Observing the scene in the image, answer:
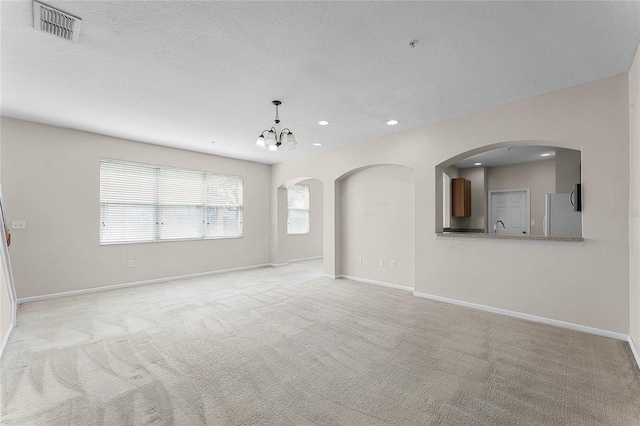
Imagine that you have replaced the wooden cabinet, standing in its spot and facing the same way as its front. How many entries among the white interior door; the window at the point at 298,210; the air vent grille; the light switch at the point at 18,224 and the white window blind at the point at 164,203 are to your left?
1

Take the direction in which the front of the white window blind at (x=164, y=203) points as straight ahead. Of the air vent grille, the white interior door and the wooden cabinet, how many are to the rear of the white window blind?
0

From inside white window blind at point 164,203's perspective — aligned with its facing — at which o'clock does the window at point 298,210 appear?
The window is roughly at 10 o'clock from the white window blind.

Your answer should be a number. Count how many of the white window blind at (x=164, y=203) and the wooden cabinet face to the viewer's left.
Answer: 0

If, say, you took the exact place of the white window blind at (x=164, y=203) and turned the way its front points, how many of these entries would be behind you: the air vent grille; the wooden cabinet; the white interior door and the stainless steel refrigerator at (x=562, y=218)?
0

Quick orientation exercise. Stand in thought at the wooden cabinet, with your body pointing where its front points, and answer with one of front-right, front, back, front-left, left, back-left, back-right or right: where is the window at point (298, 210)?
back-right

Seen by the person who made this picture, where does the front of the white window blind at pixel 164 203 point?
facing the viewer and to the right of the viewer

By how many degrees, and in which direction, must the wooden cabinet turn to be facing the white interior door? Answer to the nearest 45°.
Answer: approximately 90° to its left

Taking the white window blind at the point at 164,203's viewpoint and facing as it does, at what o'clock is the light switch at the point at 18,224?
The light switch is roughly at 4 o'clock from the white window blind.

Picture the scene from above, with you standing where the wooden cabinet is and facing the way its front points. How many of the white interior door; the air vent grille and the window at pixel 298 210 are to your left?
1

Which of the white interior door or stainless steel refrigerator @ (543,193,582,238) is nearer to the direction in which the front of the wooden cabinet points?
the stainless steel refrigerator

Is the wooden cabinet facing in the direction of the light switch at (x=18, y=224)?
no

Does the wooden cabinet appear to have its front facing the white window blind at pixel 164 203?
no

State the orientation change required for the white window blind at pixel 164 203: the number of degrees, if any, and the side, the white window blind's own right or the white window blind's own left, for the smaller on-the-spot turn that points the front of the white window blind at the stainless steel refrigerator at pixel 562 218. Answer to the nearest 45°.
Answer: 0° — it already faces it
